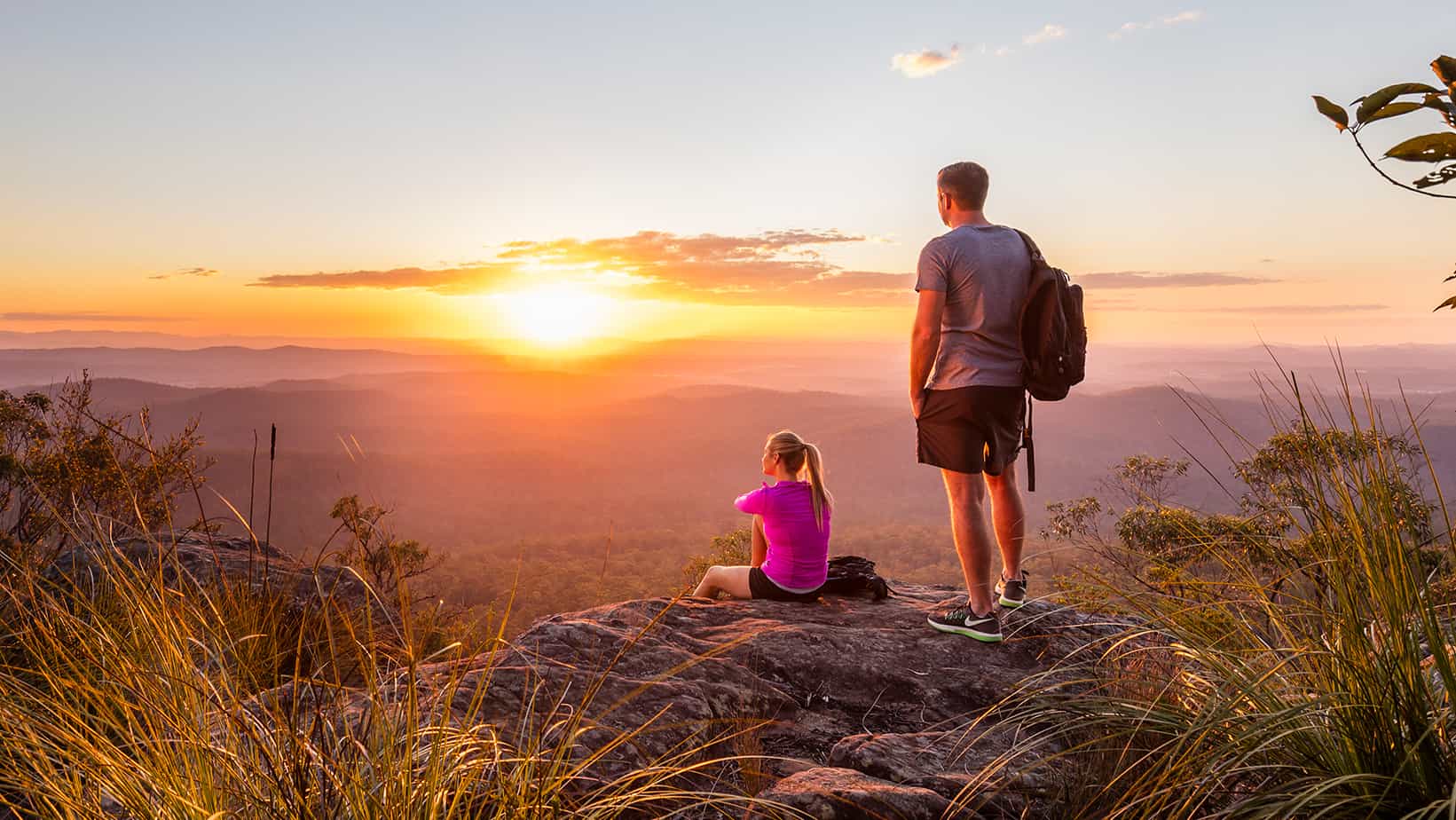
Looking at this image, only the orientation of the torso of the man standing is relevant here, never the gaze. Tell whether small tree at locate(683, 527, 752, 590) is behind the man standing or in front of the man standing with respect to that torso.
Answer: in front

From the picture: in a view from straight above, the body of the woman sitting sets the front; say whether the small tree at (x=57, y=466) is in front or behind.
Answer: in front

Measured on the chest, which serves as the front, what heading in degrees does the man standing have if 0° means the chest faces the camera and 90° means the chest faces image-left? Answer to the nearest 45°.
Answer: approximately 135°

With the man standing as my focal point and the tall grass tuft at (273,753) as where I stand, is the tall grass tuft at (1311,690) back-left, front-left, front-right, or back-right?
front-right

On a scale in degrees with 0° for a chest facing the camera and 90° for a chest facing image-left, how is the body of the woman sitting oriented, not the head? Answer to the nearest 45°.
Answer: approximately 135°

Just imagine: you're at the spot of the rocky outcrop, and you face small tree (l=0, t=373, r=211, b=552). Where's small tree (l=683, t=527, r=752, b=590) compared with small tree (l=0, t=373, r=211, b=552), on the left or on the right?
right

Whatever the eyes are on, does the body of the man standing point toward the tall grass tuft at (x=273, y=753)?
no

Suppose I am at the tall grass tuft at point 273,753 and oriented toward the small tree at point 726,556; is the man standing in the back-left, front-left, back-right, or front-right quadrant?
front-right

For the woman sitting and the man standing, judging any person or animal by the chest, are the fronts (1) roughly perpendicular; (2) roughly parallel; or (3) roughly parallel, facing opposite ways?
roughly parallel

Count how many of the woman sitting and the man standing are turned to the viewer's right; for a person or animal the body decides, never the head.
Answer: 0

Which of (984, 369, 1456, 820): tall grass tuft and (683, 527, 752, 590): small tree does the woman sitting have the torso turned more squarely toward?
the small tree

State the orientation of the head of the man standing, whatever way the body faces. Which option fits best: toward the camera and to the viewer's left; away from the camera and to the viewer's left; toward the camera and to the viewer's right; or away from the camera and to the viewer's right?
away from the camera and to the viewer's left
